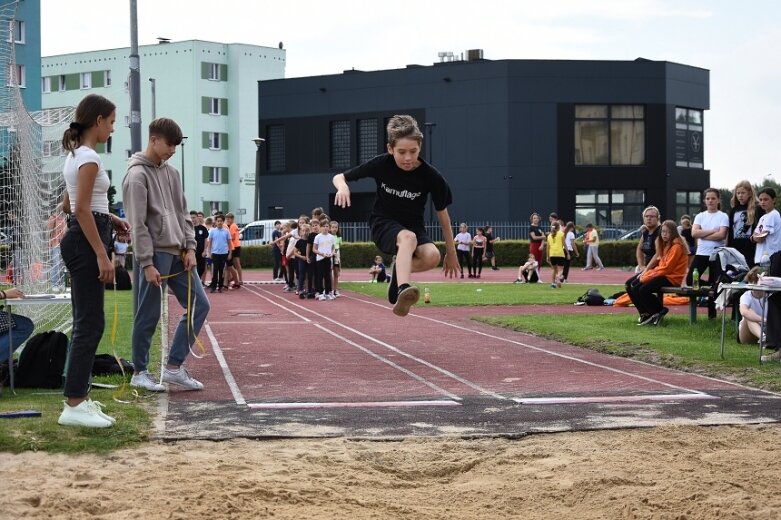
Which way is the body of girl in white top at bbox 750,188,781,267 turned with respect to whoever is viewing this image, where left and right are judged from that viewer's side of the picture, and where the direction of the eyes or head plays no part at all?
facing the viewer and to the left of the viewer

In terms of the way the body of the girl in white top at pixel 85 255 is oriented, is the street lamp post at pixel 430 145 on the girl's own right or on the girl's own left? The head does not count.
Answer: on the girl's own left

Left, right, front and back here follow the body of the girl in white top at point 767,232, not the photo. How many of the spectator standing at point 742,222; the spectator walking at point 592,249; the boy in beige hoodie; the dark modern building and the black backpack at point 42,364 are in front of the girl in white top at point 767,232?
2

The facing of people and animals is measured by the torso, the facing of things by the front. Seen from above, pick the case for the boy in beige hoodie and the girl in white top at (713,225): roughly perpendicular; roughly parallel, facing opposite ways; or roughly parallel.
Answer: roughly perpendicular

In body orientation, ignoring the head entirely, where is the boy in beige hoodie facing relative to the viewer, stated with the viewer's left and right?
facing the viewer and to the right of the viewer

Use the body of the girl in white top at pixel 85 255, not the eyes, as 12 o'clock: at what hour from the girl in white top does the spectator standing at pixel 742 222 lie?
The spectator standing is roughly at 11 o'clock from the girl in white top.

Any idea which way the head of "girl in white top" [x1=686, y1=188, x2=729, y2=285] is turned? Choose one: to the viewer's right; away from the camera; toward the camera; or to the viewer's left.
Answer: toward the camera

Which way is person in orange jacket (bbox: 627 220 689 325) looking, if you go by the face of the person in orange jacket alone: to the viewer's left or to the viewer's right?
to the viewer's left

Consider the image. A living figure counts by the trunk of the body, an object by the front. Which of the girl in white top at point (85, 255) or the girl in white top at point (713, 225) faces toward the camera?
the girl in white top at point (713, 225)

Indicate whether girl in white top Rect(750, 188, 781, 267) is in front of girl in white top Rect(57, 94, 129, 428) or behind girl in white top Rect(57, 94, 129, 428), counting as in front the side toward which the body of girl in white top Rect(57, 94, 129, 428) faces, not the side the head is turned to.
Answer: in front

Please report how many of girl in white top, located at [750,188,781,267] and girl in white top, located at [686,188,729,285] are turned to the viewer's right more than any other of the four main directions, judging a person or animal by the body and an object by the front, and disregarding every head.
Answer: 0

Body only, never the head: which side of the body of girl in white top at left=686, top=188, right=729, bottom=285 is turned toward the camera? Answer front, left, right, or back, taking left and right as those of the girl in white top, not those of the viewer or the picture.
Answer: front

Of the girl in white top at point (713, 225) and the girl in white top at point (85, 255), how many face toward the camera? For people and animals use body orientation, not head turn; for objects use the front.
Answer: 1

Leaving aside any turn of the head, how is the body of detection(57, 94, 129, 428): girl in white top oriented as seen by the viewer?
to the viewer's right

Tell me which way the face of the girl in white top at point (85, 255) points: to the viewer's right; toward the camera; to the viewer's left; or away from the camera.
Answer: to the viewer's right

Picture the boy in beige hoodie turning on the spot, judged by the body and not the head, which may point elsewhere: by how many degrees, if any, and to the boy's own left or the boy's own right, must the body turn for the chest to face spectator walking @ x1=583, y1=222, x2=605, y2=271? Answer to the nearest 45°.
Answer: approximately 90° to the boy's own left

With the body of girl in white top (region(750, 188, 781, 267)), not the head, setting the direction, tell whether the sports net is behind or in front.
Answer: in front
